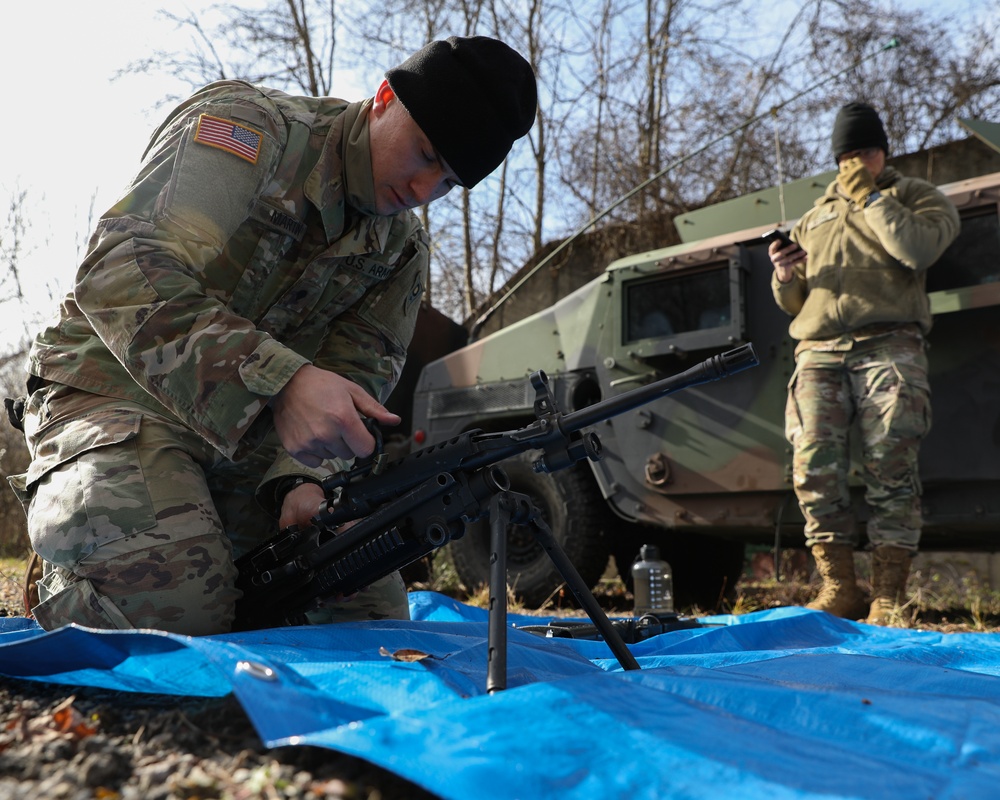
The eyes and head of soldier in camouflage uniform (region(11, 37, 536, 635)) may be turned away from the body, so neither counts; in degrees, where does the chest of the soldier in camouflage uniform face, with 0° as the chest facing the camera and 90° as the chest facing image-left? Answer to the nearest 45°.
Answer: approximately 315°

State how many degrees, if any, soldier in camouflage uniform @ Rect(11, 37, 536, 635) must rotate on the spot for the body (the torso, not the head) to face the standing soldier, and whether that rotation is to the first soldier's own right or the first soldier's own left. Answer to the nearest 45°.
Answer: approximately 90° to the first soldier's own left
